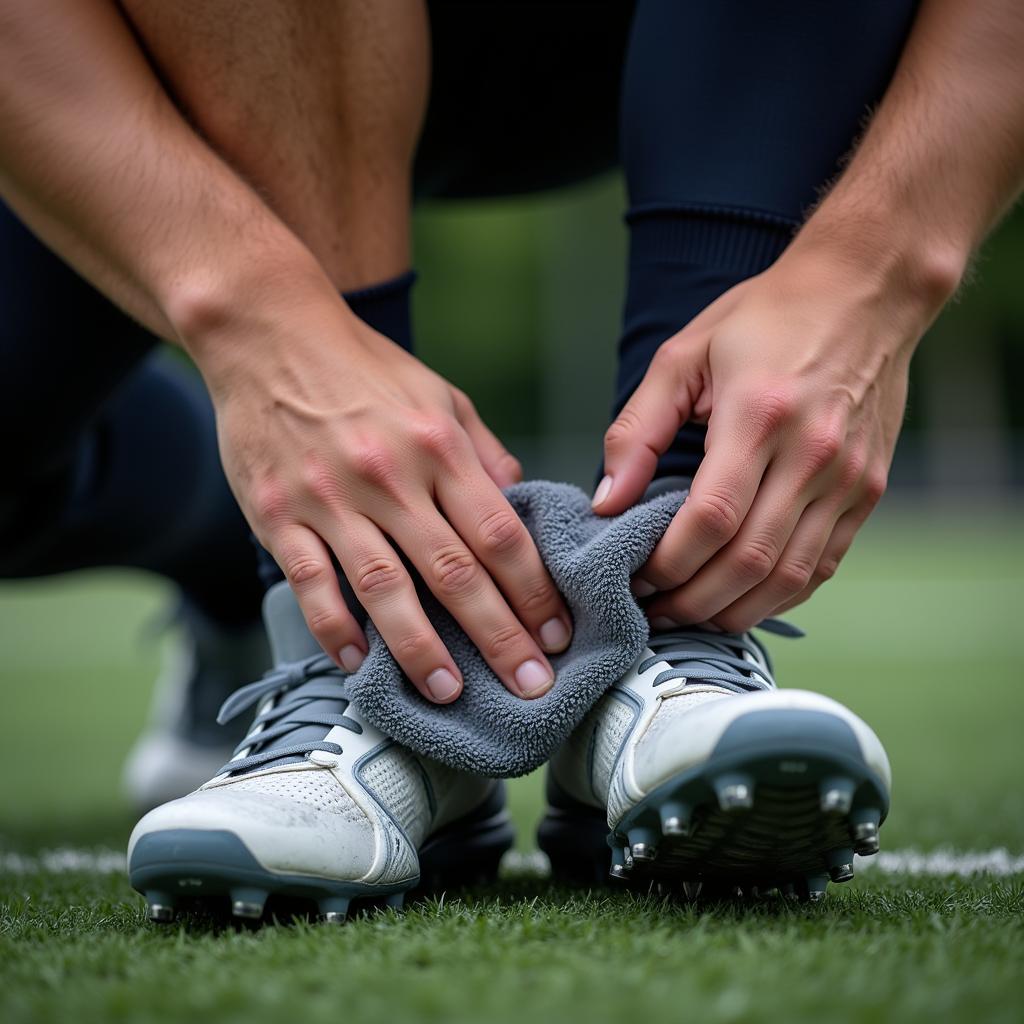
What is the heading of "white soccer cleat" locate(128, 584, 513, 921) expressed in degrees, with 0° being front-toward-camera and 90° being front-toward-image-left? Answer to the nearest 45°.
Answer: approximately 45°

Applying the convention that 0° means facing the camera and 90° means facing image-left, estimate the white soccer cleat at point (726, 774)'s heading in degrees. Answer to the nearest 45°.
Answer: approximately 315°

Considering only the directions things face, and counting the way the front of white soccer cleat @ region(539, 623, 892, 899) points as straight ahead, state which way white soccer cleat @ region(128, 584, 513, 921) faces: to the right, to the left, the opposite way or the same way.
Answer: to the right

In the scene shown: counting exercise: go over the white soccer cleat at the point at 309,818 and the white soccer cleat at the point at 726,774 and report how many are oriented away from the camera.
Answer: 0
